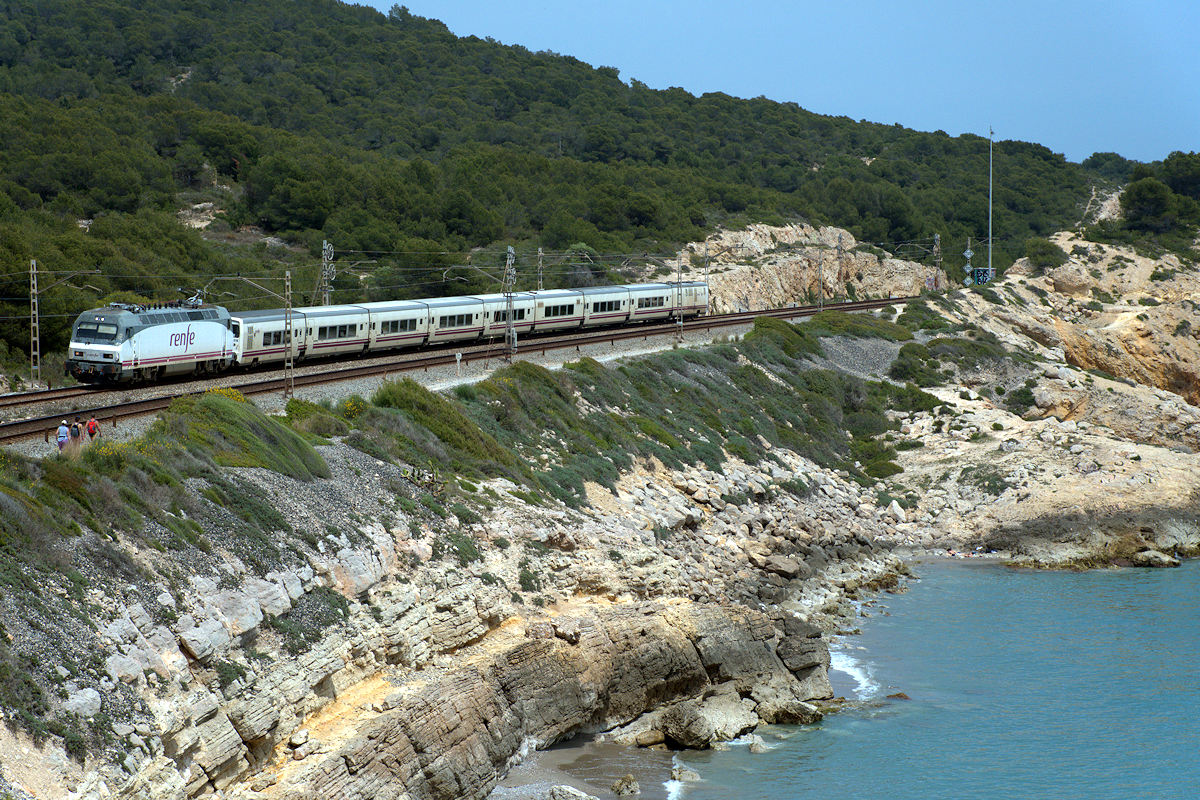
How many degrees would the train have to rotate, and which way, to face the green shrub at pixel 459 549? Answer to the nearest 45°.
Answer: approximately 45° to its left

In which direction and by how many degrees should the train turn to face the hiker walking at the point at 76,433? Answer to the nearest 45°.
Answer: approximately 45° to its left

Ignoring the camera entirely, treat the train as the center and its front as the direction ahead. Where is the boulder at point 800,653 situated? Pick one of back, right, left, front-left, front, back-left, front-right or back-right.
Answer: left

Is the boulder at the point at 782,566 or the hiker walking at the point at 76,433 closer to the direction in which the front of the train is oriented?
the hiker walking

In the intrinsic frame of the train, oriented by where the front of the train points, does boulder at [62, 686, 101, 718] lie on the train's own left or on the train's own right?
on the train's own left

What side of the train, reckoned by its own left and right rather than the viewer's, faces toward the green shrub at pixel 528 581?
left

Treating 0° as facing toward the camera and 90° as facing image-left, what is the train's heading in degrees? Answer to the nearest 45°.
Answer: approximately 45°

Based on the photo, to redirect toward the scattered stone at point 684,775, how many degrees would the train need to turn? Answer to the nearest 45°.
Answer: approximately 90° to its left

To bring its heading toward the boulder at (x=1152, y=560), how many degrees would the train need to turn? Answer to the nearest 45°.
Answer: approximately 135° to its left

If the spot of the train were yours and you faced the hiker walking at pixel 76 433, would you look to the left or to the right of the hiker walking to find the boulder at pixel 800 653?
left
